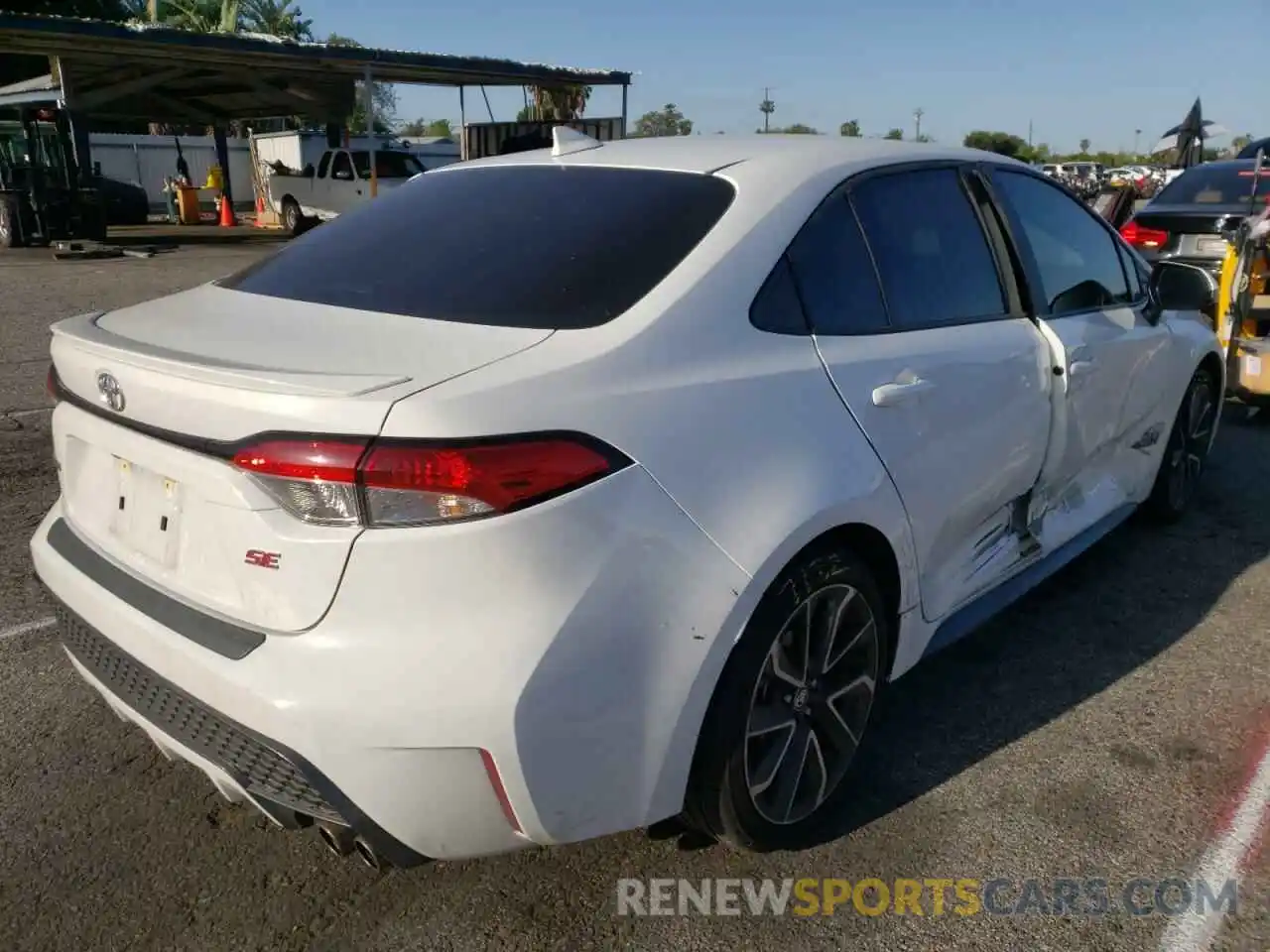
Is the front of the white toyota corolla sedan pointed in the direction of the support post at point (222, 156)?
no

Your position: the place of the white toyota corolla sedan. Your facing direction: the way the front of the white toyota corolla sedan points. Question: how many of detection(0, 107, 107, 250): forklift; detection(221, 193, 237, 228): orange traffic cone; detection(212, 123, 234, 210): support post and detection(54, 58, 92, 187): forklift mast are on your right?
0

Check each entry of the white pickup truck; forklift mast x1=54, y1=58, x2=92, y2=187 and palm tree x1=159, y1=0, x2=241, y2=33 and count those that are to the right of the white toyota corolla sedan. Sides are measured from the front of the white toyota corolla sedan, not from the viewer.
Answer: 0

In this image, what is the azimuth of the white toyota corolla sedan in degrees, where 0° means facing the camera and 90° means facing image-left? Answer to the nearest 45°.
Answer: approximately 225°

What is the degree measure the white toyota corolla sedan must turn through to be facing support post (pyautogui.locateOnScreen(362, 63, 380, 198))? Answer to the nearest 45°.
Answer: approximately 45° to its left

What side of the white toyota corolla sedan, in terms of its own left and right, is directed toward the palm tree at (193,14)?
left

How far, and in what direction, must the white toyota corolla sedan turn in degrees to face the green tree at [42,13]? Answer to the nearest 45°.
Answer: approximately 90° to its left

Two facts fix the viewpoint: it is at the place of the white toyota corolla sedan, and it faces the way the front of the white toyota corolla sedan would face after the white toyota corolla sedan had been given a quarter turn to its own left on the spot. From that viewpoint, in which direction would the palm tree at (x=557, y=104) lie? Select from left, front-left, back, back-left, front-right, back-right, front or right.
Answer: front-right

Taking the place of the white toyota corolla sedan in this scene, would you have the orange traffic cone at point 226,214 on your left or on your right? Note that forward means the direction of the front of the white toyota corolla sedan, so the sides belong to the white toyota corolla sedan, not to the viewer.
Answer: on your left

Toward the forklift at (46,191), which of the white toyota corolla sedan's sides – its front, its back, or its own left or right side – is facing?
left

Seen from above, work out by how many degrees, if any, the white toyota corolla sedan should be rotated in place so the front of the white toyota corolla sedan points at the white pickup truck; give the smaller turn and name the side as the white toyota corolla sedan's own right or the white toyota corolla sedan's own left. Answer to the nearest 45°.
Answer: approximately 45° to the white toyota corolla sedan's own left

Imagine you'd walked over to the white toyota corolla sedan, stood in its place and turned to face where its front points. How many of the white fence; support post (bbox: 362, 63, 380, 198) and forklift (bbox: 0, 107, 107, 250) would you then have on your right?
0

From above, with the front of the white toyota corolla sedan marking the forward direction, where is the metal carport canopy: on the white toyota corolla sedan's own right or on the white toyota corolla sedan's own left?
on the white toyota corolla sedan's own left
